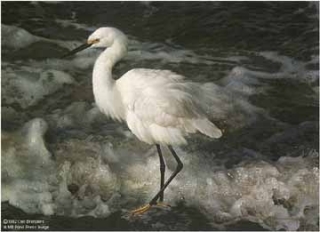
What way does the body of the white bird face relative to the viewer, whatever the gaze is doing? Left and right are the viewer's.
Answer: facing to the left of the viewer
